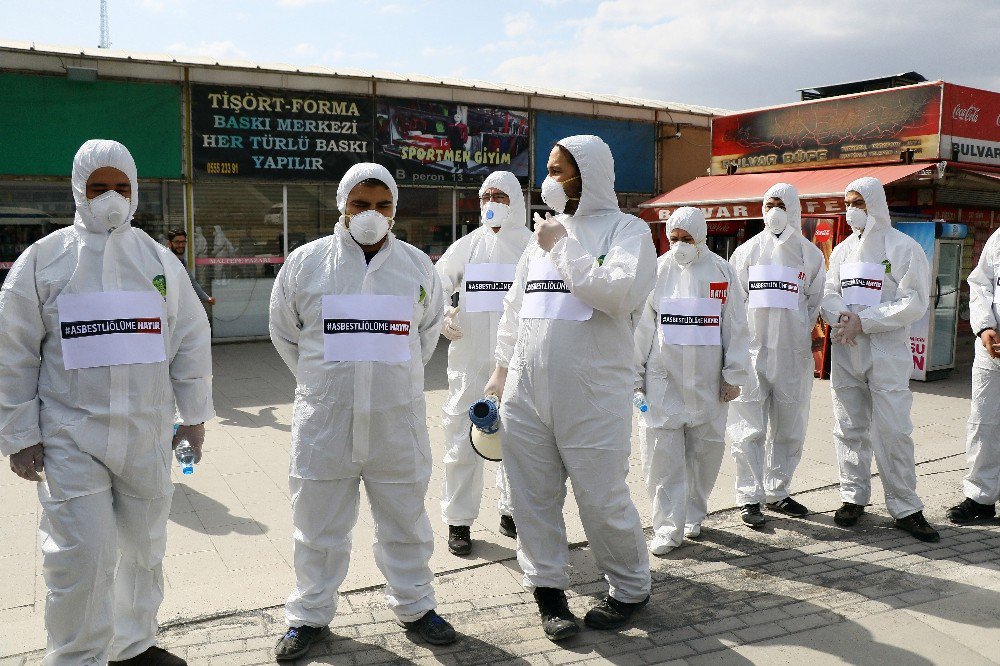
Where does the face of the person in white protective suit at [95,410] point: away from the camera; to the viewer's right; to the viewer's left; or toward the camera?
toward the camera

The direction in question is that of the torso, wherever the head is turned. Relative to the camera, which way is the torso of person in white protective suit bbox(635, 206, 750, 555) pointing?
toward the camera

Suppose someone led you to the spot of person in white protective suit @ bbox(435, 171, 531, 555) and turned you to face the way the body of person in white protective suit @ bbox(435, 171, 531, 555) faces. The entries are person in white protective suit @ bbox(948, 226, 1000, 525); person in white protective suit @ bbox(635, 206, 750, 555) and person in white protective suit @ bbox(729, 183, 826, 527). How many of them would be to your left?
3

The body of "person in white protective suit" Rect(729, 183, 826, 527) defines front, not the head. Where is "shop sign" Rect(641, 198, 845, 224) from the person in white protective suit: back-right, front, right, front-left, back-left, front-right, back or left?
back

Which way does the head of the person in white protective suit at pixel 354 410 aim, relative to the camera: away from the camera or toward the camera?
toward the camera

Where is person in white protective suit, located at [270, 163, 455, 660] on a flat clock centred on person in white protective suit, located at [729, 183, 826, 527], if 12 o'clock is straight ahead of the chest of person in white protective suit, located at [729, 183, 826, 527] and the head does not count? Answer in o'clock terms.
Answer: person in white protective suit, located at [270, 163, 455, 660] is roughly at 1 o'clock from person in white protective suit, located at [729, 183, 826, 527].

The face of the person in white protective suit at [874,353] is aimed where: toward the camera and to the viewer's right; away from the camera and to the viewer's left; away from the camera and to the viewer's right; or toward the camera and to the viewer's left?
toward the camera and to the viewer's left

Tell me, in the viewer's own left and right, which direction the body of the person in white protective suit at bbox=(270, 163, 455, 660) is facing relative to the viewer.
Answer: facing the viewer

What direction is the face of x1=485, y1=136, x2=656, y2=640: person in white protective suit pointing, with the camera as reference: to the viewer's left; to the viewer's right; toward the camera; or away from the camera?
to the viewer's left

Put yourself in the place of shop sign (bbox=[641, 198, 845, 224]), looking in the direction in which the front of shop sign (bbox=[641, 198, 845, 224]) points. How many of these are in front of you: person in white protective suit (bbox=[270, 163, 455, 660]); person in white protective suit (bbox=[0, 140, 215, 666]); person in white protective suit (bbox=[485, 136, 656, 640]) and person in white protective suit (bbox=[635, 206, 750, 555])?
4

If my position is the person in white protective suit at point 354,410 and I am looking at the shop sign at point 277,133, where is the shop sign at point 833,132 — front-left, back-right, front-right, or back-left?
front-right

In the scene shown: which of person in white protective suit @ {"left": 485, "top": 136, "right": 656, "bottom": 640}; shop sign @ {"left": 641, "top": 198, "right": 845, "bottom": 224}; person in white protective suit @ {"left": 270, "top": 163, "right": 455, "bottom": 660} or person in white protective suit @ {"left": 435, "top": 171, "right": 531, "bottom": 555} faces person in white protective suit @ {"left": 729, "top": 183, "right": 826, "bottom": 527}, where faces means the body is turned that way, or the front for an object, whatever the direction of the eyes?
the shop sign

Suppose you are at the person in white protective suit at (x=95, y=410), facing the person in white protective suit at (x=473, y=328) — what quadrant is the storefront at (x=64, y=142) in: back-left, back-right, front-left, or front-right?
front-left

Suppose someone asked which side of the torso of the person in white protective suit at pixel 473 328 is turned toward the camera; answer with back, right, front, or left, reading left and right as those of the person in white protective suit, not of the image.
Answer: front

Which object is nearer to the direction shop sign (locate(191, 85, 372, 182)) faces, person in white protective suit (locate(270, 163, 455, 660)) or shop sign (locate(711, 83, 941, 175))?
the person in white protective suit

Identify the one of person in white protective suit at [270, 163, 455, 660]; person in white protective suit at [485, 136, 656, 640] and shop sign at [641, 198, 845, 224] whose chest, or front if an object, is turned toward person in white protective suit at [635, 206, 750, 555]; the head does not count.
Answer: the shop sign
